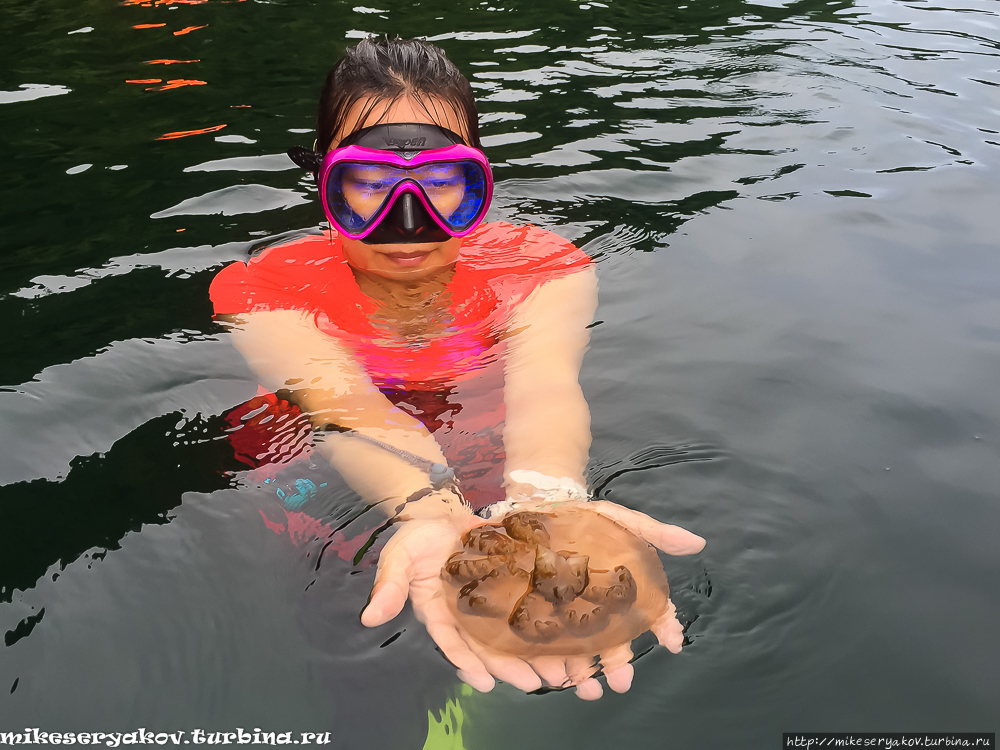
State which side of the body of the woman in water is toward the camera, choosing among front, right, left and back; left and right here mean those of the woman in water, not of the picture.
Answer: front
